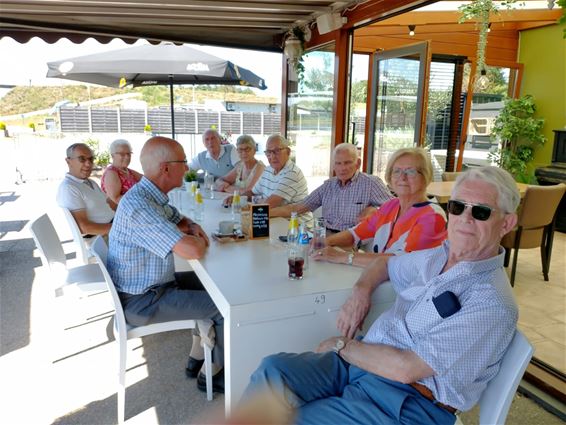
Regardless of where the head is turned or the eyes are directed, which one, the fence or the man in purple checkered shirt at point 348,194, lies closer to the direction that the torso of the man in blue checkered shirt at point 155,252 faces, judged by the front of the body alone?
the man in purple checkered shirt

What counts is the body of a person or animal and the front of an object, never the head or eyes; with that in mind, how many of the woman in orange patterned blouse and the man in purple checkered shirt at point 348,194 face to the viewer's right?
0

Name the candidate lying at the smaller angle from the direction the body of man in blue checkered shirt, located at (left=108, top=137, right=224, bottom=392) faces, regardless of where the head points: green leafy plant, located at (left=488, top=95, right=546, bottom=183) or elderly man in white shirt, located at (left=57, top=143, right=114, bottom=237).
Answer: the green leafy plant

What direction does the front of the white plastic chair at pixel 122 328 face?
to the viewer's right

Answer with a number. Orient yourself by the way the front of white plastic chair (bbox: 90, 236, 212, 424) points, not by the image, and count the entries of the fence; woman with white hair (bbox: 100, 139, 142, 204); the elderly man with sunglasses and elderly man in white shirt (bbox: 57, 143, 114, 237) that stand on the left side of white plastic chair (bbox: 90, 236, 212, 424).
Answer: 3

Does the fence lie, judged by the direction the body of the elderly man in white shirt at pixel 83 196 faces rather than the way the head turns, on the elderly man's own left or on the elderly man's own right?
on the elderly man's own left

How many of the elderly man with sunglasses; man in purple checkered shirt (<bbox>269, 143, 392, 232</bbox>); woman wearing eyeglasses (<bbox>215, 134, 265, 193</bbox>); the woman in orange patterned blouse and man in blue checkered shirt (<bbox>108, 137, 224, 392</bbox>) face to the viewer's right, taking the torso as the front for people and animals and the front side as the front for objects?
1

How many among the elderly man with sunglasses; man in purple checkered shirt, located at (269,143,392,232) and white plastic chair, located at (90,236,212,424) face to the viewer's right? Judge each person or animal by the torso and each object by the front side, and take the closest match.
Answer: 1

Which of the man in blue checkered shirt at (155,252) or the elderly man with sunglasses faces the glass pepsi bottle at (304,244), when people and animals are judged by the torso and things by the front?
the man in blue checkered shirt

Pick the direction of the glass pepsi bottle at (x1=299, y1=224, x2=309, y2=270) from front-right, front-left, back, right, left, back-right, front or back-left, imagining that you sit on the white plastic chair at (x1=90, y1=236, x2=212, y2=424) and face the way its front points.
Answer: front

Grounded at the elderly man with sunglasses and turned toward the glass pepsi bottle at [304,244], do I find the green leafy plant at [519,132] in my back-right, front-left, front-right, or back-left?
front-right

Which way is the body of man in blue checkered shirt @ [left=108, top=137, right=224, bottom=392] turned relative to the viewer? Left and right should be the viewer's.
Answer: facing to the right of the viewer

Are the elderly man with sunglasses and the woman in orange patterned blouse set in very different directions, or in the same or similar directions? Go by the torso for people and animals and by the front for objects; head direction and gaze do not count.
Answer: same or similar directions

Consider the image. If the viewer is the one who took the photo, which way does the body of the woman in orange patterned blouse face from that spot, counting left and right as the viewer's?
facing the viewer and to the left of the viewer

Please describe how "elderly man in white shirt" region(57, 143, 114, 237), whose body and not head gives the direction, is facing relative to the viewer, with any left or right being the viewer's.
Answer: facing the viewer and to the right of the viewer

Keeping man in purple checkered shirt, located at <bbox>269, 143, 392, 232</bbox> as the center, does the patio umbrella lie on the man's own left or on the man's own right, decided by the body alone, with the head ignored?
on the man's own right

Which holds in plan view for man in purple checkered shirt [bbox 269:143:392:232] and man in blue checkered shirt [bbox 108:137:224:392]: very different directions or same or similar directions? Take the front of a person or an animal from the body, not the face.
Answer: very different directions

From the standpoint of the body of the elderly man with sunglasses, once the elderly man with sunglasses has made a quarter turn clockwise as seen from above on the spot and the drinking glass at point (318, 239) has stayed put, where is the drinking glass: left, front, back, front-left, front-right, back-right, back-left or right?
front
